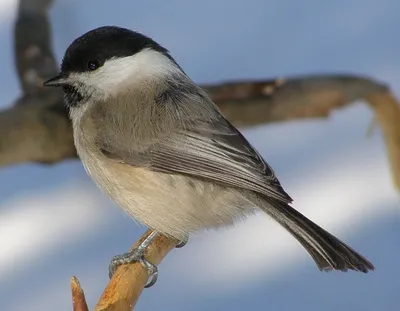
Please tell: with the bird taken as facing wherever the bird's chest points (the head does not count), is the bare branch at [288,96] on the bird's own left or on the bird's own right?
on the bird's own right

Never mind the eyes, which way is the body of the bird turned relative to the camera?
to the viewer's left

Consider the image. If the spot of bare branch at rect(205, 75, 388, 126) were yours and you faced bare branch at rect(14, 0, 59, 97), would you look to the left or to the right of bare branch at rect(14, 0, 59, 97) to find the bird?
left
